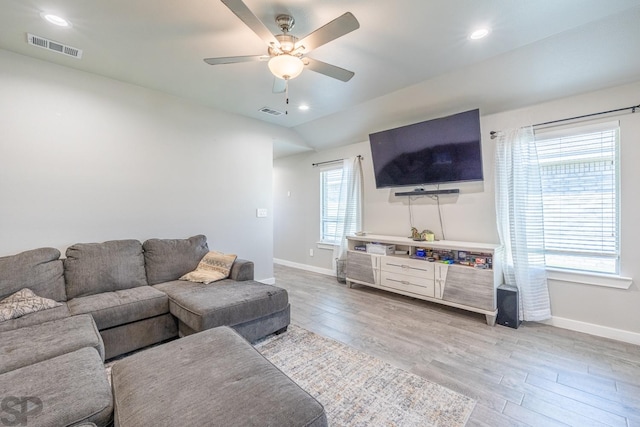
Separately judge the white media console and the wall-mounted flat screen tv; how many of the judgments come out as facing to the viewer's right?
0

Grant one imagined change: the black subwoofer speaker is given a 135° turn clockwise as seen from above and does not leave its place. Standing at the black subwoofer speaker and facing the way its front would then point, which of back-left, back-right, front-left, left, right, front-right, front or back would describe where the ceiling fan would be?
back-left

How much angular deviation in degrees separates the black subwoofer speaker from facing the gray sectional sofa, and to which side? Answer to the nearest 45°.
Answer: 0° — it already faces it

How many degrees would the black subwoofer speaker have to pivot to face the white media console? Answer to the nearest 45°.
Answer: approximately 45° to its right

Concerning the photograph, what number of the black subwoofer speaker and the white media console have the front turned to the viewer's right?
0

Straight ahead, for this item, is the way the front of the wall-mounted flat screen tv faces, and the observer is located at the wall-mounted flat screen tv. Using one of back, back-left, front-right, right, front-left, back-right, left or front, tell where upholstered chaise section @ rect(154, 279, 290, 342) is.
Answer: front

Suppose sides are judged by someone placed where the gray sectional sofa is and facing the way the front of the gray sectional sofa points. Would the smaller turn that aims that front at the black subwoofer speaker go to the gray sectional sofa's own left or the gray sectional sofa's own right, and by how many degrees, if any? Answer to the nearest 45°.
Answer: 0° — it already faces it

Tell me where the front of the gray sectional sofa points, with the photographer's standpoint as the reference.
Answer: facing the viewer and to the right of the viewer

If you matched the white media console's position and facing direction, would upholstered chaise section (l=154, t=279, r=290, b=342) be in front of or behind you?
in front

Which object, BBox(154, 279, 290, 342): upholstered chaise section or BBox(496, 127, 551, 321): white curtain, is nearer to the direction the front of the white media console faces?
the upholstered chaise section

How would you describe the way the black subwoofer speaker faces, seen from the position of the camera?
facing the viewer and to the left of the viewer

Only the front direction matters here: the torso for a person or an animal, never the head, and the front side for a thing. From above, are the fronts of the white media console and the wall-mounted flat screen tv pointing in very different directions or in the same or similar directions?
same or similar directions
